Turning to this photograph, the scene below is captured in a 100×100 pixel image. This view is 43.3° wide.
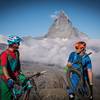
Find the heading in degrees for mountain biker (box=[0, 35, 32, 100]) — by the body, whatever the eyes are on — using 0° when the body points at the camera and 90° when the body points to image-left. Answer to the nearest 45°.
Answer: approximately 315°
